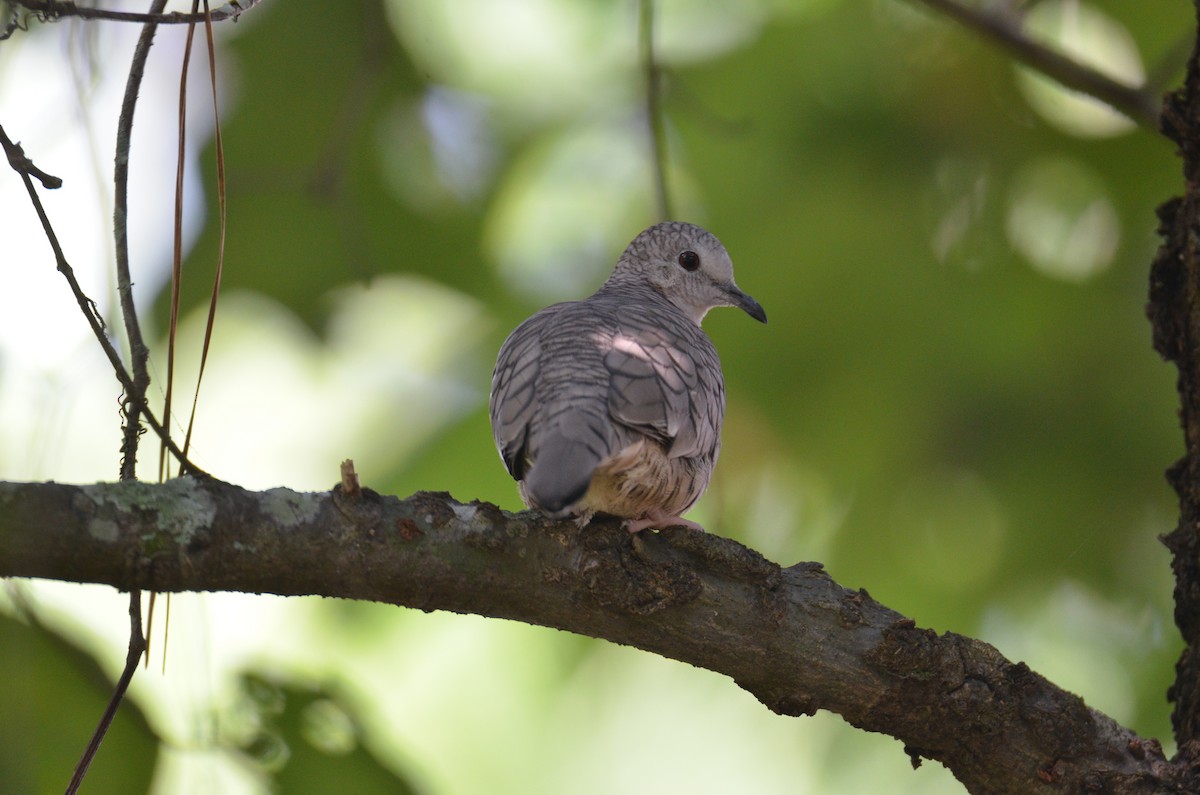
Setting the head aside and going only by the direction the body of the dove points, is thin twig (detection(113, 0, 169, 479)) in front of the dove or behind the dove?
behind

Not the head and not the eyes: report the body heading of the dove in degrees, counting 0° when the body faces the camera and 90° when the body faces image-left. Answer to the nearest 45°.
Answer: approximately 225°

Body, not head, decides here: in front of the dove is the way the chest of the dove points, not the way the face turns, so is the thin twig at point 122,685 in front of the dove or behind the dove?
behind

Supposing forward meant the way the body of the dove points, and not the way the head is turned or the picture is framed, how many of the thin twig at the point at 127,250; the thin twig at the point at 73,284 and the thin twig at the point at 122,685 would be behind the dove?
3

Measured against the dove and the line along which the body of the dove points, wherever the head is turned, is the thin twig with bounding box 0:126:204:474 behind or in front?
behind
